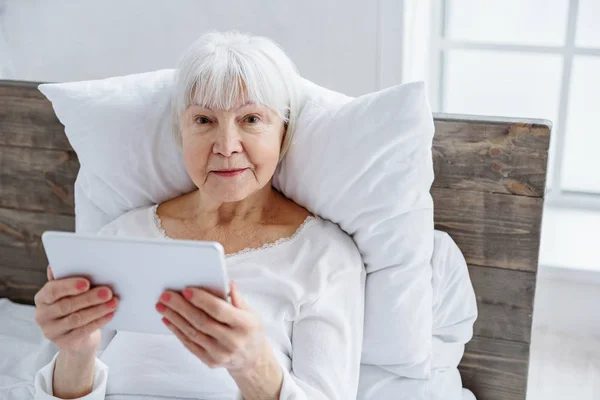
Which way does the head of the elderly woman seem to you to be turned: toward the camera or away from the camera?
toward the camera

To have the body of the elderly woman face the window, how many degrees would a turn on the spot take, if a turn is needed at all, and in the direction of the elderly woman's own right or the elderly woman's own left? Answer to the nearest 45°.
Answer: approximately 135° to the elderly woman's own left

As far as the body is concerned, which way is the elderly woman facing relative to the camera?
toward the camera
